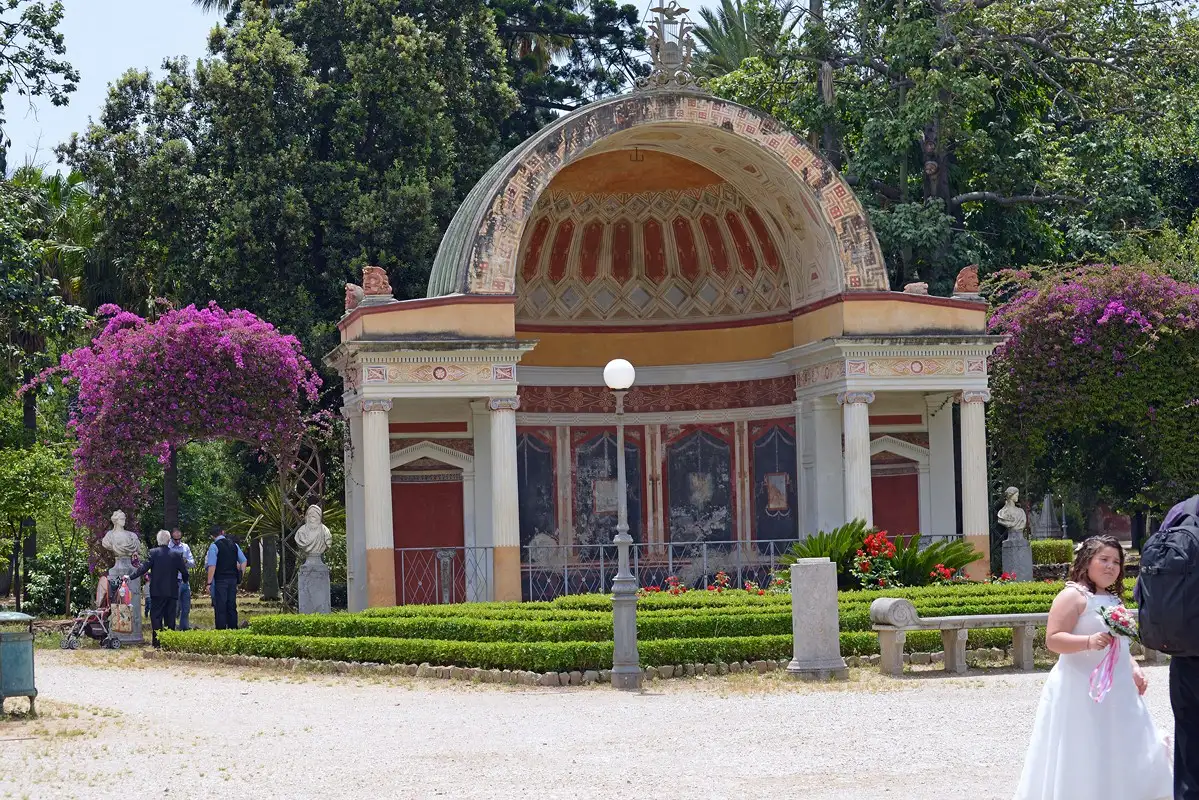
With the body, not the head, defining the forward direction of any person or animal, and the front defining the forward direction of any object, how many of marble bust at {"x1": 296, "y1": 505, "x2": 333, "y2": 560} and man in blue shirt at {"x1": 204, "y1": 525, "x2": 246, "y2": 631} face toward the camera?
1

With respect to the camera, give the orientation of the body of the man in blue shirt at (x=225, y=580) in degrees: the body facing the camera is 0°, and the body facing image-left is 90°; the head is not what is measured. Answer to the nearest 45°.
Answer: approximately 180°

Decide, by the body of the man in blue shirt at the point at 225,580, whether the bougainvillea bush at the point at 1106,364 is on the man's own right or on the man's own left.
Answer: on the man's own right

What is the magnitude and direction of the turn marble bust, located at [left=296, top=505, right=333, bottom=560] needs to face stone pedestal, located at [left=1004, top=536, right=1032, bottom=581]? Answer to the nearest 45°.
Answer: approximately 90° to its left

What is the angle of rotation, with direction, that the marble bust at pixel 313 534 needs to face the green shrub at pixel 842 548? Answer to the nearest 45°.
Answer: approximately 90° to its left

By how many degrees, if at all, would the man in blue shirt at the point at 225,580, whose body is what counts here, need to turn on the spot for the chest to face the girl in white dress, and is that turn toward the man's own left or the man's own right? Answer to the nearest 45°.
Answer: approximately 180°
